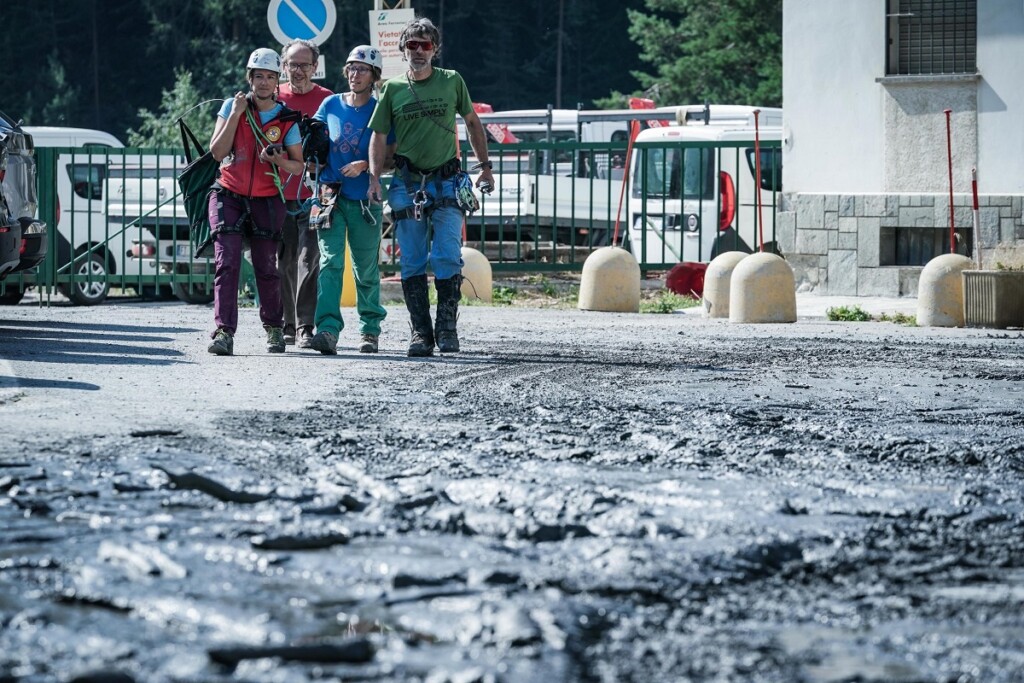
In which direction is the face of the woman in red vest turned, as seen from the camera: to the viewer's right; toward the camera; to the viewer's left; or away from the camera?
toward the camera

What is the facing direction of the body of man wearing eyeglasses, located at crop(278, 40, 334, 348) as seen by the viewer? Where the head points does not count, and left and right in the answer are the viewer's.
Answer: facing the viewer

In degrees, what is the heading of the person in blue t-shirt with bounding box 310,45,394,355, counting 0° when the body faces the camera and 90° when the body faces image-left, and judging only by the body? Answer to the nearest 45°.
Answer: approximately 0°

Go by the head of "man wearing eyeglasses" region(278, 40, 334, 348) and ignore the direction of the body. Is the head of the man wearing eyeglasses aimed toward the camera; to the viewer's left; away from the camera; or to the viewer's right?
toward the camera

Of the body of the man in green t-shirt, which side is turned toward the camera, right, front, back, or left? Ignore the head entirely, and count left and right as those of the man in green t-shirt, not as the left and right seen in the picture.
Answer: front

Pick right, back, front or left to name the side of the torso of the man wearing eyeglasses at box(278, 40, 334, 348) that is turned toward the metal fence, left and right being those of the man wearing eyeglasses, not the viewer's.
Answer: back

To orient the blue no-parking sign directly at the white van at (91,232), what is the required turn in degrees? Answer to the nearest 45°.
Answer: approximately 135° to its right

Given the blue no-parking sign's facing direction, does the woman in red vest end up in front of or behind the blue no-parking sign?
in front

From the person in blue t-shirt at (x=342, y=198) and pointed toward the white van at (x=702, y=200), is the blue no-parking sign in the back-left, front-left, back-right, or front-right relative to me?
front-left

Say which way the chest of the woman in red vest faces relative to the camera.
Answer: toward the camera
